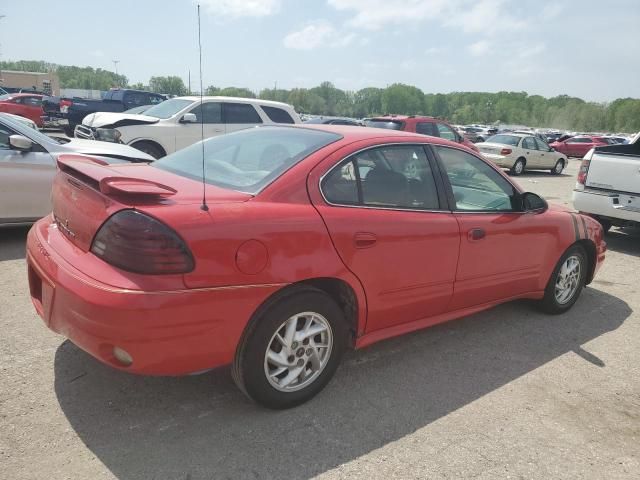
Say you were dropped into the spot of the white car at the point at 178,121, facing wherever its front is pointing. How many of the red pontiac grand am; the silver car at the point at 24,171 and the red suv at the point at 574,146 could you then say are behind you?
1

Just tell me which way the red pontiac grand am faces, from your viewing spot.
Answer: facing away from the viewer and to the right of the viewer

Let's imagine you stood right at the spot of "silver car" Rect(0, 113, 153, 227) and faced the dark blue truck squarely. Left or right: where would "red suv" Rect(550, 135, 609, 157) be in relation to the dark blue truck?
right

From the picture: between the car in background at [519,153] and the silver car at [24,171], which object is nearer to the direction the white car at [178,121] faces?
the silver car

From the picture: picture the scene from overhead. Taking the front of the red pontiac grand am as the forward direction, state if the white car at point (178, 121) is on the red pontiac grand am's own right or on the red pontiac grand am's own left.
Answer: on the red pontiac grand am's own left

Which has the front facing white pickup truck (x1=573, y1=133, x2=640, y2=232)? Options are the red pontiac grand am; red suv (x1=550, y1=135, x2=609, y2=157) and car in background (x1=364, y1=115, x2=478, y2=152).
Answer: the red pontiac grand am

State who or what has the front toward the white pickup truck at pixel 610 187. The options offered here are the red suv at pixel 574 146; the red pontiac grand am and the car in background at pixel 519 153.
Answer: the red pontiac grand am

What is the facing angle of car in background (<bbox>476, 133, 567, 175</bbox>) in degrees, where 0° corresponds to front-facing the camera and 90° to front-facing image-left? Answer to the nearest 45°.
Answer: approximately 225°

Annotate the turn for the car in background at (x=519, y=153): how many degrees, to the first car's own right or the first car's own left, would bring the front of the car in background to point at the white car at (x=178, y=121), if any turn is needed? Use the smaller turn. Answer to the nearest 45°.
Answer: approximately 180°

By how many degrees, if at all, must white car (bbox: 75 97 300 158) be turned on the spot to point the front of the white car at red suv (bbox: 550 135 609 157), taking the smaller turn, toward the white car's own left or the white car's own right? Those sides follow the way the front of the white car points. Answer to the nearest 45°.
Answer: approximately 180°
